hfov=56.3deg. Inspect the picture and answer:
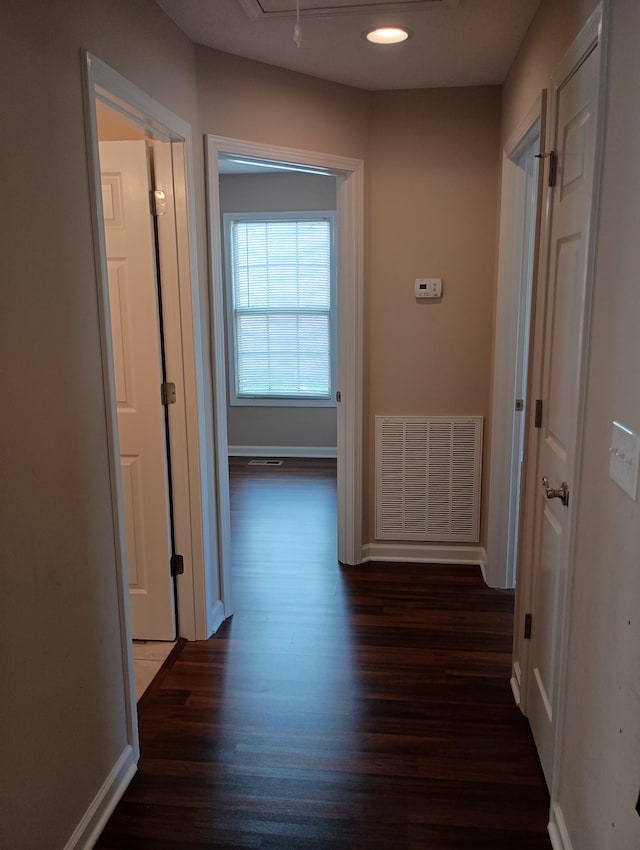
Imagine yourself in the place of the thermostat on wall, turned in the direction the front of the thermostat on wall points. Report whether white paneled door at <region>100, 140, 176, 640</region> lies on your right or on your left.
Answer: on your right

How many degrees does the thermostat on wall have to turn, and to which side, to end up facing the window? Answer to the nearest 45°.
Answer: approximately 135° to its right

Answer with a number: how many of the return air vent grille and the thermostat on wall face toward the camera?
2

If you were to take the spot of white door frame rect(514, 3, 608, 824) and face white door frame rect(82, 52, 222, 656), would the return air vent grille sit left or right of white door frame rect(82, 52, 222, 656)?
right

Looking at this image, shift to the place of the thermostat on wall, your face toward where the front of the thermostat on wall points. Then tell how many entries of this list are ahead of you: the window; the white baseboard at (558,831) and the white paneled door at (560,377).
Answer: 2

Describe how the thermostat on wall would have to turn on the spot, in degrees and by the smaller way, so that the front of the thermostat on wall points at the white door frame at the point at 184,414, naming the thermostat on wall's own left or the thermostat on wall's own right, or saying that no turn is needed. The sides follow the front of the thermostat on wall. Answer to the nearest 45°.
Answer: approximately 45° to the thermostat on wall's own right

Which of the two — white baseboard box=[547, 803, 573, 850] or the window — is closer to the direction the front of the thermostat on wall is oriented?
the white baseboard

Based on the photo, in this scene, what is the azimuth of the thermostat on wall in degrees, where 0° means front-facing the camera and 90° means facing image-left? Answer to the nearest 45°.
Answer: approximately 0°
